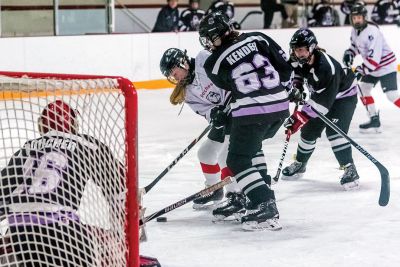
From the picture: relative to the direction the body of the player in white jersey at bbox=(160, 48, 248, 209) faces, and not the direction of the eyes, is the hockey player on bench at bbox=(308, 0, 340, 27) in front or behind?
behind

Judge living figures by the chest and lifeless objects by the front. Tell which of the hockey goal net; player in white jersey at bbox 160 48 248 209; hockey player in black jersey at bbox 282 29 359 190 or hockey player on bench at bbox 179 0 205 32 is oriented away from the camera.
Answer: the hockey goal net

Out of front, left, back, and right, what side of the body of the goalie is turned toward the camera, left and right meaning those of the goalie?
back

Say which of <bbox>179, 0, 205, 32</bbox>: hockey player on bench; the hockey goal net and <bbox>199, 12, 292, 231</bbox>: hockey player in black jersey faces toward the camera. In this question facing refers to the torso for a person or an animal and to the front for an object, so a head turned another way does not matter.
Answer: the hockey player on bench

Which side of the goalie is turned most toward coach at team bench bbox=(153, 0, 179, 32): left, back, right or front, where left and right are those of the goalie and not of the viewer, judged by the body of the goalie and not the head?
front

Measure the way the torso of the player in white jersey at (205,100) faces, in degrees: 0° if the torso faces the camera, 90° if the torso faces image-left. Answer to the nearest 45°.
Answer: approximately 45°

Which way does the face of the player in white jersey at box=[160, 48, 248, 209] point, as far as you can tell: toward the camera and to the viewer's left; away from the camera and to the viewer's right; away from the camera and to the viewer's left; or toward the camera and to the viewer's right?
toward the camera and to the viewer's left

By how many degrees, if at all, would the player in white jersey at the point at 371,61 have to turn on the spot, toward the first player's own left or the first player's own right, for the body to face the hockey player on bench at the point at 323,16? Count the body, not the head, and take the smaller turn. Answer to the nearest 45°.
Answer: approximately 135° to the first player's own right

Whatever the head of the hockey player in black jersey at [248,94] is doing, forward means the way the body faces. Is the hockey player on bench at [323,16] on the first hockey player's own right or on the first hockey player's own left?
on the first hockey player's own right

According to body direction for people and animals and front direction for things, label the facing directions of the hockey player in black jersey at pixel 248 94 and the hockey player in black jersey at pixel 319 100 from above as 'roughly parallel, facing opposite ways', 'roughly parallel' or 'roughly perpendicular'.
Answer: roughly perpendicular

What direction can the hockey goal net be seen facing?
away from the camera

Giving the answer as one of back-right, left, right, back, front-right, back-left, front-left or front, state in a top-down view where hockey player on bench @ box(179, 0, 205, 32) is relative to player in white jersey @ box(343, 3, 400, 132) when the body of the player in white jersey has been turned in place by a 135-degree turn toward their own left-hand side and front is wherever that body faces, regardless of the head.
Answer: back-left

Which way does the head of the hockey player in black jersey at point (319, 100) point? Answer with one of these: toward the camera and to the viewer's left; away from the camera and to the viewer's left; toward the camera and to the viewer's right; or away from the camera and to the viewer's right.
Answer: toward the camera and to the viewer's left

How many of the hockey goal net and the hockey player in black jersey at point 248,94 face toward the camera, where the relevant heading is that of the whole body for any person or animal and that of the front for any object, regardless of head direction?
0

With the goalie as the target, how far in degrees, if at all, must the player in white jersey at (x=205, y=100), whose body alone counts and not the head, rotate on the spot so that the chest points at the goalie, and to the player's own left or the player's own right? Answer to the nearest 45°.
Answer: approximately 45° to the player's own left

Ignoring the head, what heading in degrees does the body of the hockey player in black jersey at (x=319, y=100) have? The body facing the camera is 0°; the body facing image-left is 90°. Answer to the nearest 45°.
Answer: approximately 45°

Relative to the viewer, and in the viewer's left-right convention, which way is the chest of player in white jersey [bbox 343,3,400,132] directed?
facing the viewer and to the left of the viewer

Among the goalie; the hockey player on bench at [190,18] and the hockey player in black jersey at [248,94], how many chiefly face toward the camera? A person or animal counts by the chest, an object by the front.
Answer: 1

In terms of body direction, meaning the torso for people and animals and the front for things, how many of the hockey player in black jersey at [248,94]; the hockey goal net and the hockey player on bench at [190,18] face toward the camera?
1
